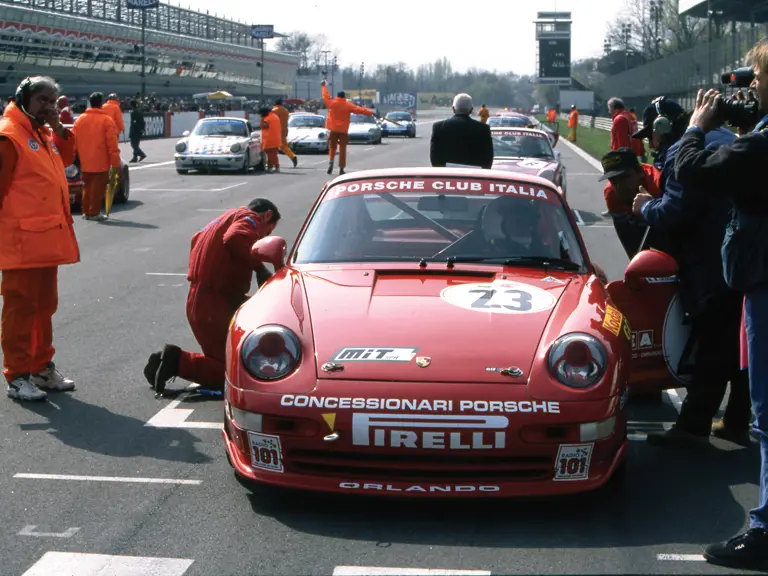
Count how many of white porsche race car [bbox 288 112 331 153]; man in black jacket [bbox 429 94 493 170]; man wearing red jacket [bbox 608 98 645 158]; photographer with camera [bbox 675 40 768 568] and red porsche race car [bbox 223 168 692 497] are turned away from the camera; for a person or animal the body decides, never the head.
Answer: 1

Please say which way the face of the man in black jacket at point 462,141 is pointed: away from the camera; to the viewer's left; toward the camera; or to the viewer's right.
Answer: away from the camera

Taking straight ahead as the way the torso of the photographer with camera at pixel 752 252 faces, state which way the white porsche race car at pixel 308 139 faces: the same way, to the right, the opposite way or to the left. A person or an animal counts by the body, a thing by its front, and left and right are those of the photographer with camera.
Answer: to the left

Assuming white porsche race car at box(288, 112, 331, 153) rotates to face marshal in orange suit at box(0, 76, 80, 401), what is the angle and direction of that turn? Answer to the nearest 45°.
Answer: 0° — it already faces them

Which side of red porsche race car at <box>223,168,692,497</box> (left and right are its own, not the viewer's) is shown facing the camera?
front

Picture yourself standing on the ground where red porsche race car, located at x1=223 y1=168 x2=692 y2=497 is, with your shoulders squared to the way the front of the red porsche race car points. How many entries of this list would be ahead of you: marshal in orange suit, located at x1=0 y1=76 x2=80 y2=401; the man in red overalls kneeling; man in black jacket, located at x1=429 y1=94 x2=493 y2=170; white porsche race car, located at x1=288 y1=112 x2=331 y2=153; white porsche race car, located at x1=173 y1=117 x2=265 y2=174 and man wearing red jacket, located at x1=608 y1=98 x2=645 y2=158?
0

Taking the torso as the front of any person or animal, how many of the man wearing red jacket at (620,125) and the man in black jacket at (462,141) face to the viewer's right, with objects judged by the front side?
0

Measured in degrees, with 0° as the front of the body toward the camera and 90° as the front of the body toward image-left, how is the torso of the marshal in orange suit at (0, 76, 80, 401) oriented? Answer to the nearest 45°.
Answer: approximately 315°

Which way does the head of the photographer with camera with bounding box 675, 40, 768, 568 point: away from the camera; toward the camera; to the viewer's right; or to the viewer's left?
to the viewer's left

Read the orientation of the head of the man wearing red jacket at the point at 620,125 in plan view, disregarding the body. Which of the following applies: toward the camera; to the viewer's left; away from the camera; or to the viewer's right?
to the viewer's left

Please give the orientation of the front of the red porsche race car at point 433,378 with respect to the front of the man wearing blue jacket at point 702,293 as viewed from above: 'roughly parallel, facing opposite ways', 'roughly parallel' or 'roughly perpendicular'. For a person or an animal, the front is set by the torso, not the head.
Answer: roughly perpendicular

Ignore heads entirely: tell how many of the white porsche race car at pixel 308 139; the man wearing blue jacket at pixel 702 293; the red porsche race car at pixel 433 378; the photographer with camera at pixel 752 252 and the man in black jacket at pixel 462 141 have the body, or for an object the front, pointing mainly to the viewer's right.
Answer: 0

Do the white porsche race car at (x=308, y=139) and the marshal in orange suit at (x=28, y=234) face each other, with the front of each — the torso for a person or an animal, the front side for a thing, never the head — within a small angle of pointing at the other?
no

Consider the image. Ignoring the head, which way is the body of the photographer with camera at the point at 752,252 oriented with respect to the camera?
to the viewer's left
